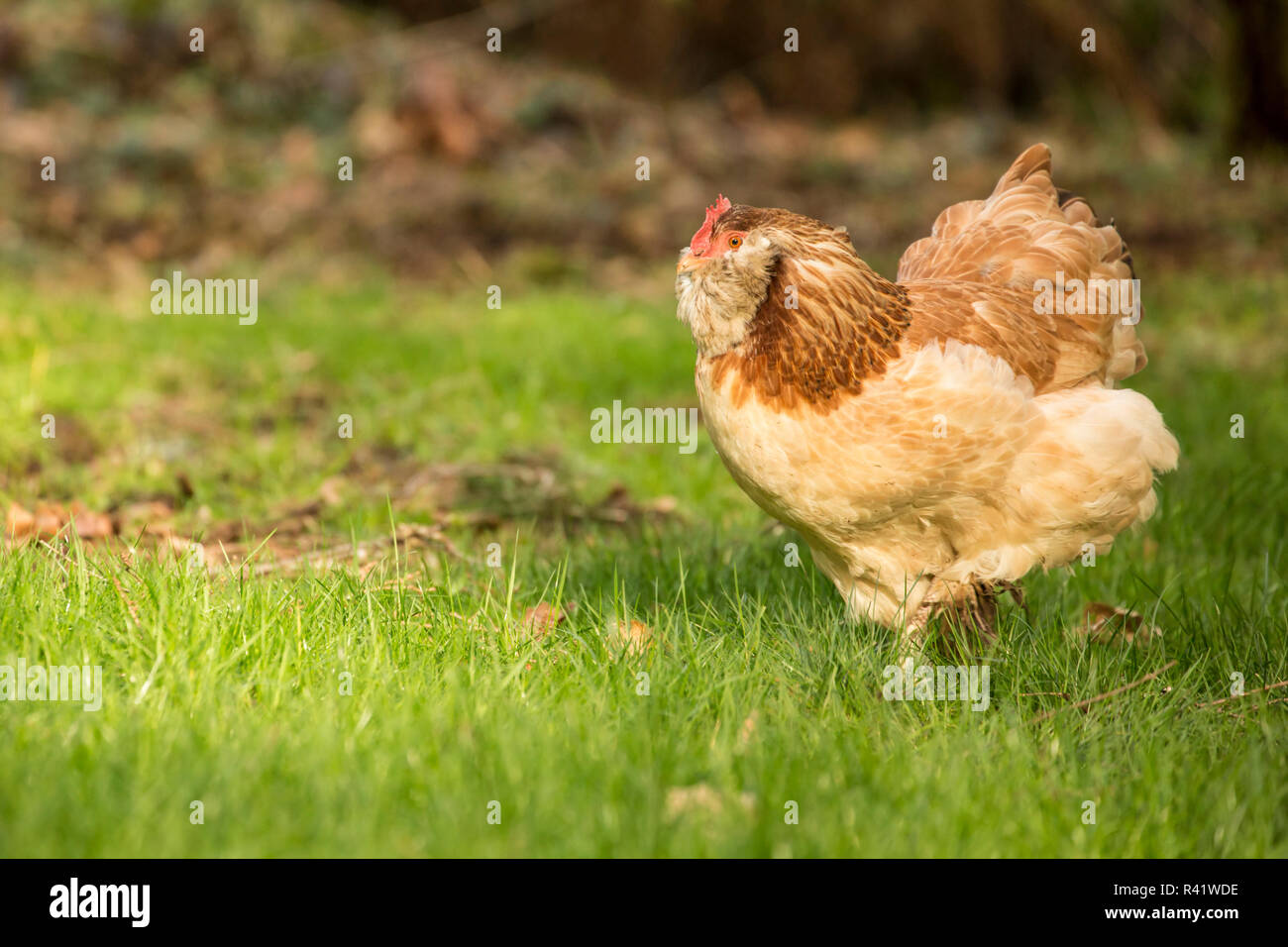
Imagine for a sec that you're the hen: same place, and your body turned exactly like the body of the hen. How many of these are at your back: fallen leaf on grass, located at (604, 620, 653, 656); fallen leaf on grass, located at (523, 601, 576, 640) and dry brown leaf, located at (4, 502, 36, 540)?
0

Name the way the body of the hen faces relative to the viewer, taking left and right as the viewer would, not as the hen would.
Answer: facing to the left of the viewer

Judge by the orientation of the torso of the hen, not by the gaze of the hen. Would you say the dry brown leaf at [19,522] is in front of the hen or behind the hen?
in front

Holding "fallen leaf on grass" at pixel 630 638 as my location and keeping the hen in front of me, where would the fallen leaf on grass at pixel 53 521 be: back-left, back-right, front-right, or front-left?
back-left

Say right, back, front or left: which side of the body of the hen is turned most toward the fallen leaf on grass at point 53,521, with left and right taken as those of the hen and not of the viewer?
front

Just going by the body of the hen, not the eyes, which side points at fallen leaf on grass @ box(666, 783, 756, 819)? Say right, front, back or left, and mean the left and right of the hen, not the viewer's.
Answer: left

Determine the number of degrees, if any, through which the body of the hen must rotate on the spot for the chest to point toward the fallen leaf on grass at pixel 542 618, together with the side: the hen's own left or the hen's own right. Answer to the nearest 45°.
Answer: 0° — it already faces it

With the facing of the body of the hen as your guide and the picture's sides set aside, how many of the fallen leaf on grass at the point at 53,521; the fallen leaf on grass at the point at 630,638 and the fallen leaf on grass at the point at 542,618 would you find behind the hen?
0

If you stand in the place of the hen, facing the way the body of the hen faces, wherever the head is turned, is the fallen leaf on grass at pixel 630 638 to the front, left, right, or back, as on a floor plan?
front

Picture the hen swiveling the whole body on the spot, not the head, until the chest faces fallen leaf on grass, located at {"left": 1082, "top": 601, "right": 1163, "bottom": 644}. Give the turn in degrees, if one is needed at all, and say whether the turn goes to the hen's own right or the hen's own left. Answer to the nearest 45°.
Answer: approximately 135° to the hen's own right
